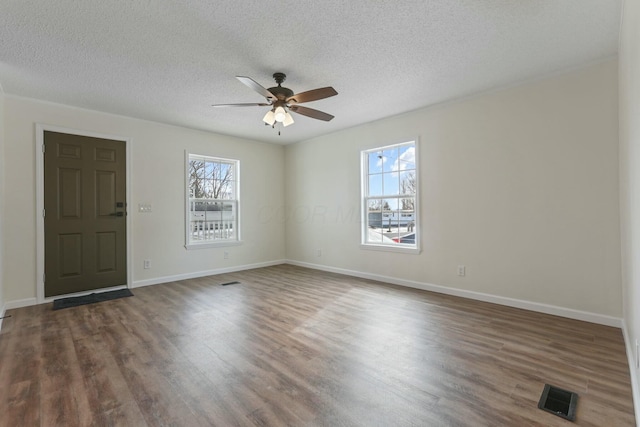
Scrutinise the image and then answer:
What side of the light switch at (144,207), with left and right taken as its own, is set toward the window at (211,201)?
left

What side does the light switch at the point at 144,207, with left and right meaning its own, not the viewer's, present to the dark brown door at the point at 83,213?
right

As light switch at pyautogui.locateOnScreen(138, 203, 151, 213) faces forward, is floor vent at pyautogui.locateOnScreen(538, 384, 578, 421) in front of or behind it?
in front

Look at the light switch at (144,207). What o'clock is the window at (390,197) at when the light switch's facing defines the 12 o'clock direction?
The window is roughly at 10 o'clock from the light switch.

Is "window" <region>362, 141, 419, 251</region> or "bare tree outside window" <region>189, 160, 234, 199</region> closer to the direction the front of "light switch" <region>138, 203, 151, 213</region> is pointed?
the window

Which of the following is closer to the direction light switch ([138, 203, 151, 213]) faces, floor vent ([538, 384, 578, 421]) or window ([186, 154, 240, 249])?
the floor vent

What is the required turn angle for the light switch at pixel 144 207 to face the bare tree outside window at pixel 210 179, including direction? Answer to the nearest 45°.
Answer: approximately 90° to its left
